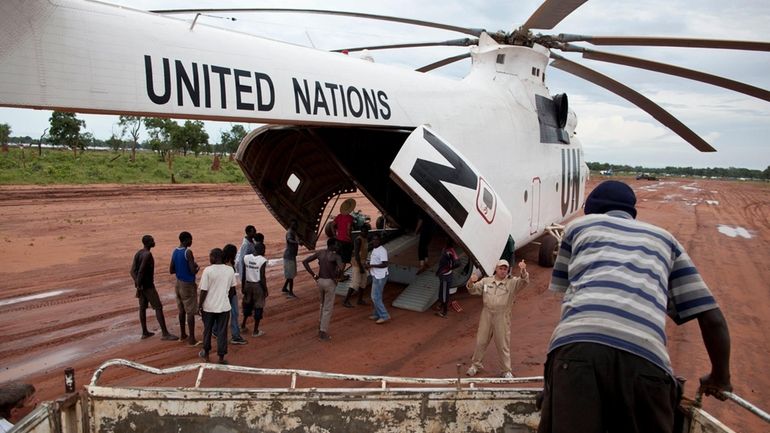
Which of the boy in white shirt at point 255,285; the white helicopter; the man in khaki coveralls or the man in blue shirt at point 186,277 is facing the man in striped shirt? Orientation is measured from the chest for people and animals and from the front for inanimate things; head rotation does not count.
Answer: the man in khaki coveralls

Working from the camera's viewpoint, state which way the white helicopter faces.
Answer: facing away from the viewer and to the right of the viewer

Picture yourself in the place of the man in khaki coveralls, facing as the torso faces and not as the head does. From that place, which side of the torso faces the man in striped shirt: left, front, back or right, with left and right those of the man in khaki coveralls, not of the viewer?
front

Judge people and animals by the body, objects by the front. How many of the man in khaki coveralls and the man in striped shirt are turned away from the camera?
1

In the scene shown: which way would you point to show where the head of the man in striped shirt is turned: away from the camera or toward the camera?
away from the camera

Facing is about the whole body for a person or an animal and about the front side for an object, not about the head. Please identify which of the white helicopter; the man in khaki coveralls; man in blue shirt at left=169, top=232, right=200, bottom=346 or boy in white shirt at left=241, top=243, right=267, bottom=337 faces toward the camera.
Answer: the man in khaki coveralls

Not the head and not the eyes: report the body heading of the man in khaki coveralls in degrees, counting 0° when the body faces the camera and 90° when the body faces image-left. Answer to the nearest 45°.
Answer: approximately 0°

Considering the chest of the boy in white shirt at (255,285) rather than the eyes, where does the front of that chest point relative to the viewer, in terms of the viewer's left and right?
facing away from the viewer and to the right of the viewer

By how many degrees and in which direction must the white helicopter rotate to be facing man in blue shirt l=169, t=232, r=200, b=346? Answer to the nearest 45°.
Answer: approximately 135° to its left

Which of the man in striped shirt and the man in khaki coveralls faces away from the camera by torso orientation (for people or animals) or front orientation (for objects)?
the man in striped shirt

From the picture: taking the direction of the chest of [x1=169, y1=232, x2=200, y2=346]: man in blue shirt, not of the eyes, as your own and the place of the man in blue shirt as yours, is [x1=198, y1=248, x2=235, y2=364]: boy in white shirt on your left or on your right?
on your right

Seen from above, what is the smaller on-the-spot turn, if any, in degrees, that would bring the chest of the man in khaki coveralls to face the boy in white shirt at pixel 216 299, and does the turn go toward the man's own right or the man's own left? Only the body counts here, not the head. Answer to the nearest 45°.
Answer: approximately 90° to the man's own right

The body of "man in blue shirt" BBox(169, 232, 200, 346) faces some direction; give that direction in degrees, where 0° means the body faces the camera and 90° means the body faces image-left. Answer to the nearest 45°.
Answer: approximately 225°

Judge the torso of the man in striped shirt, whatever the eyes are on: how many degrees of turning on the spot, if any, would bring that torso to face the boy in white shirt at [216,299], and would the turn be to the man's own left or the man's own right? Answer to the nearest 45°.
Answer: approximately 45° to the man's own left

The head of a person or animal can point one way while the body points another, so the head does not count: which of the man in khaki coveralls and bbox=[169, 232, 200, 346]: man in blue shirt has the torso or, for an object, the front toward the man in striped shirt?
the man in khaki coveralls
